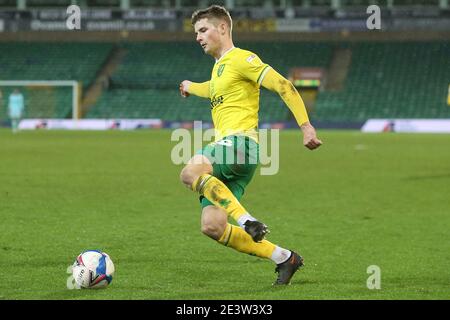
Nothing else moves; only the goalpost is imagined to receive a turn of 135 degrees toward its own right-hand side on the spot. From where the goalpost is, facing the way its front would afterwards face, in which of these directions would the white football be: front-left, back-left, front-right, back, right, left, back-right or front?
back-left

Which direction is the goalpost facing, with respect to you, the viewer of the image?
facing the viewer
